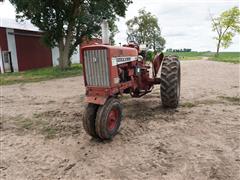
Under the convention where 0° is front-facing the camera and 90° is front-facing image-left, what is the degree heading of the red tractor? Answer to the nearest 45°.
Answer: approximately 45°

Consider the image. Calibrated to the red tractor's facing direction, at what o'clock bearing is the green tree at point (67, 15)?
The green tree is roughly at 4 o'clock from the red tractor.

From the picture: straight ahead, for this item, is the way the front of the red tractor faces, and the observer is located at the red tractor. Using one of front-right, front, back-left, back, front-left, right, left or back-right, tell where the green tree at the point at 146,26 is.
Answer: back-right
